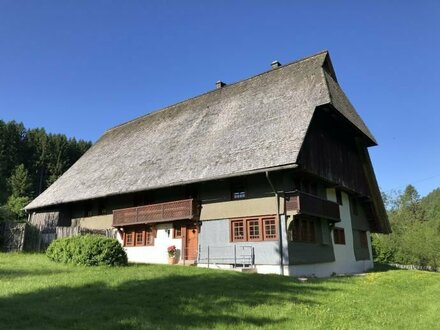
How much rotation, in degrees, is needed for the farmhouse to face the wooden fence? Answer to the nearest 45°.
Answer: approximately 45° to its right

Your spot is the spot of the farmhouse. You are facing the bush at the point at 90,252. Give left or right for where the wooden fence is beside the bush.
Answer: right

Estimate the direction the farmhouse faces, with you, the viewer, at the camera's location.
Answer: facing the viewer and to the left of the viewer

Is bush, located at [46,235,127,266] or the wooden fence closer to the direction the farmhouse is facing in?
the bush

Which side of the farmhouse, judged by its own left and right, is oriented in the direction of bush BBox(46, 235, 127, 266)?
front
